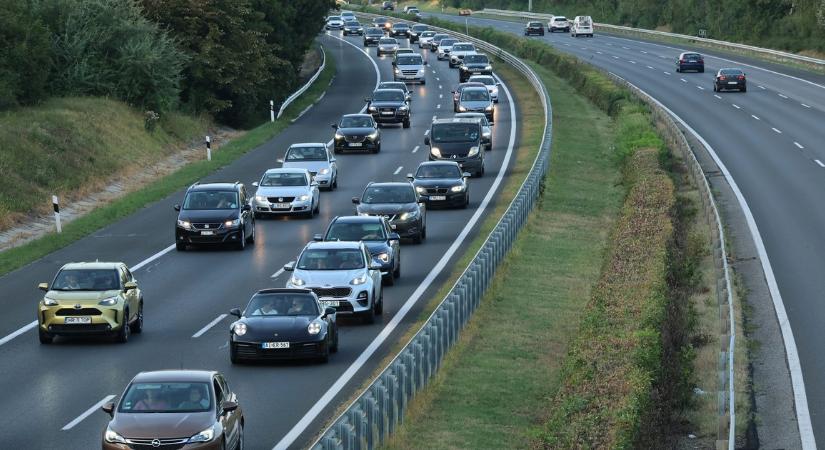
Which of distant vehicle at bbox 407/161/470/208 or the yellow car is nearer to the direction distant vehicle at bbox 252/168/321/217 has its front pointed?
the yellow car

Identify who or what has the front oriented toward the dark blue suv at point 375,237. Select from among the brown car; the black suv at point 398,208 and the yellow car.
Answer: the black suv at point 398,208

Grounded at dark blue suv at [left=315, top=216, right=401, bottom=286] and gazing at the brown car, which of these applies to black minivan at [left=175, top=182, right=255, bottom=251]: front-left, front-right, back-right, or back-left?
back-right

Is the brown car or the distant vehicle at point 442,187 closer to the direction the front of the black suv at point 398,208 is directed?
the brown car

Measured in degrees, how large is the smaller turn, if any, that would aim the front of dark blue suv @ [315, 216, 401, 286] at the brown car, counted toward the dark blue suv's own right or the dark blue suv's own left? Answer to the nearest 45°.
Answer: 0° — it already faces it

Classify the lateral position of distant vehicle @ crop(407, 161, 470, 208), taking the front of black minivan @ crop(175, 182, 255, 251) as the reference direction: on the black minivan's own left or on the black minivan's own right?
on the black minivan's own left

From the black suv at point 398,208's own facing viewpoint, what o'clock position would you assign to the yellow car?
The yellow car is roughly at 1 o'clock from the black suv.

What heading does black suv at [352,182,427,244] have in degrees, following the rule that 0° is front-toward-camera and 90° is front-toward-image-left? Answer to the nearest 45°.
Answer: approximately 0°
